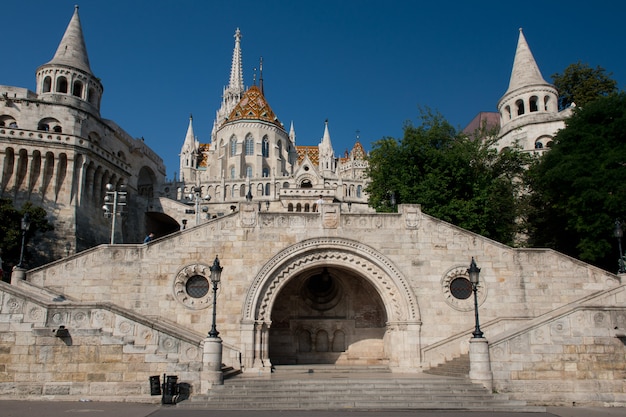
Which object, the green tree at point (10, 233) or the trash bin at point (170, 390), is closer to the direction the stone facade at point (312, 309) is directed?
the trash bin

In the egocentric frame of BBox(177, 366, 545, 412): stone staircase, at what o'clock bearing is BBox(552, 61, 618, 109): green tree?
The green tree is roughly at 7 o'clock from the stone staircase.

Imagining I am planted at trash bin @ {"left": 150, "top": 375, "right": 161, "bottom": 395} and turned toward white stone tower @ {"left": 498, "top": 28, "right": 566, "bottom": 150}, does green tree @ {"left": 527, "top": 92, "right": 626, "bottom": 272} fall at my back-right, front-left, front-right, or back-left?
front-right

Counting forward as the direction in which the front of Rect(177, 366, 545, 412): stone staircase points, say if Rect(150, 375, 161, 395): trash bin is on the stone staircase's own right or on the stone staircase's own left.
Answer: on the stone staircase's own right

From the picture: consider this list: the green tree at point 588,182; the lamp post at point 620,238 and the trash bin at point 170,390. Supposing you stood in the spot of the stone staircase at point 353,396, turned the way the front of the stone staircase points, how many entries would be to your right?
1

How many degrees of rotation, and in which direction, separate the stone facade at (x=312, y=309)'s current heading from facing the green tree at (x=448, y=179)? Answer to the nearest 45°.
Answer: approximately 135° to its left

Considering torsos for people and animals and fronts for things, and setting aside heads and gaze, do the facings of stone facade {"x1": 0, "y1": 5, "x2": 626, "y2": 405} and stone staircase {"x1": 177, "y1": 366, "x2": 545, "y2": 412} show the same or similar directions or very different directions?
same or similar directions

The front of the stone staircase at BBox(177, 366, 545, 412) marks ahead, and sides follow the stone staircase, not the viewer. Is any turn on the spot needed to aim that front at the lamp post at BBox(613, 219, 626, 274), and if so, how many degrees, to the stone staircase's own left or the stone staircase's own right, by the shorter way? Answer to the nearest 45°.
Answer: approximately 135° to the stone staircase's own left

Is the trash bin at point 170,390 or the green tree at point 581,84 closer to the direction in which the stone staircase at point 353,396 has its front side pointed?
the trash bin

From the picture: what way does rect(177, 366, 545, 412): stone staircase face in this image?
toward the camera

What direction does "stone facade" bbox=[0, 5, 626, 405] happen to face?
toward the camera

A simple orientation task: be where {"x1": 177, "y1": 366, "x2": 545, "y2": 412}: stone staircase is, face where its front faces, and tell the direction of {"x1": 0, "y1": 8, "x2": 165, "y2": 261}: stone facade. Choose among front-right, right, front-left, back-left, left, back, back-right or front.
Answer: back-right

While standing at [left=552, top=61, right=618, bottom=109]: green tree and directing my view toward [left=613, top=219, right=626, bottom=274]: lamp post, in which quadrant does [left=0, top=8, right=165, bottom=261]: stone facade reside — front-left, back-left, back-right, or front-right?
front-right
